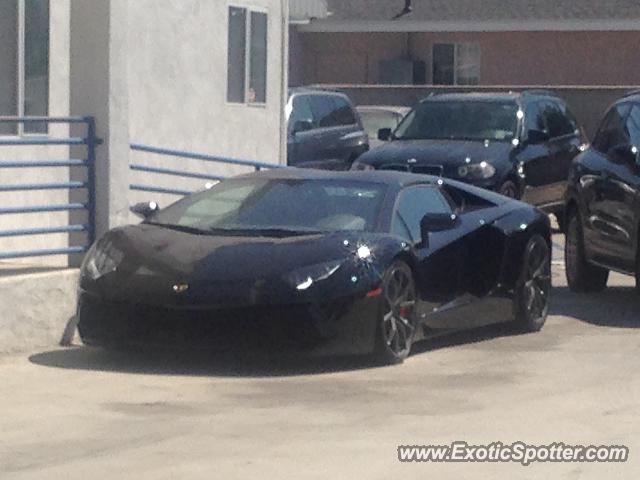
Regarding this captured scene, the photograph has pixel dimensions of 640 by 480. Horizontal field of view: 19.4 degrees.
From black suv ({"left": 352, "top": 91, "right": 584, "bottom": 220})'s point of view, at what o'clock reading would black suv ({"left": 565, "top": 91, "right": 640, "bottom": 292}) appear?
black suv ({"left": 565, "top": 91, "right": 640, "bottom": 292}) is roughly at 10 o'clock from black suv ({"left": 352, "top": 91, "right": 584, "bottom": 220}).

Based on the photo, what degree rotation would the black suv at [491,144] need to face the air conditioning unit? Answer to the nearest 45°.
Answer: approximately 135° to its right

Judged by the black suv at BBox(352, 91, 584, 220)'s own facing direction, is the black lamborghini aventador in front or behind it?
in front

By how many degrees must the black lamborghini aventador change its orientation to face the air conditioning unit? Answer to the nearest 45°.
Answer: approximately 135° to its right

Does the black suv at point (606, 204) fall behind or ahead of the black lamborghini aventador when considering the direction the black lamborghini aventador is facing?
behind

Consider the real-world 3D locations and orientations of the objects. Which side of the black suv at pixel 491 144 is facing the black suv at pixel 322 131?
right

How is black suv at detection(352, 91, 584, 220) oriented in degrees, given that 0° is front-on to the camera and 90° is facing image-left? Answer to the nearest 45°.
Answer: approximately 45°

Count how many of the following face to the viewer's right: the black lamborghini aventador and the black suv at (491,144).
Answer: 0

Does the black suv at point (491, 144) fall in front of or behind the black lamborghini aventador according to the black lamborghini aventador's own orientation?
behind

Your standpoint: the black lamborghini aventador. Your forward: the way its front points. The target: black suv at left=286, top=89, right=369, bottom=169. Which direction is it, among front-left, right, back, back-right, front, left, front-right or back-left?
back-right

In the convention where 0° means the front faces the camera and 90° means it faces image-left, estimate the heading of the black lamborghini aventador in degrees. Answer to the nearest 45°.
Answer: approximately 45°
